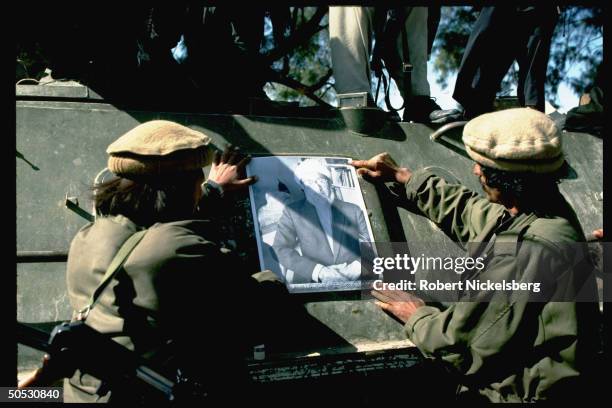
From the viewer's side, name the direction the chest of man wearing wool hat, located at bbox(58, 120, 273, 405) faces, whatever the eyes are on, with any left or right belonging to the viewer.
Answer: facing away from the viewer and to the right of the viewer

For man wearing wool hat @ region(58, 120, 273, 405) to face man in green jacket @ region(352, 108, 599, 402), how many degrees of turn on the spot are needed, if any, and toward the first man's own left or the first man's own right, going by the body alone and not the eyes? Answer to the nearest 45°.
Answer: approximately 45° to the first man's own right

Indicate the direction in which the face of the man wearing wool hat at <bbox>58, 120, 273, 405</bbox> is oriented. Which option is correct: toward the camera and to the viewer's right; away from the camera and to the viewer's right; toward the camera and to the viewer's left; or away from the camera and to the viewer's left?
away from the camera and to the viewer's right
